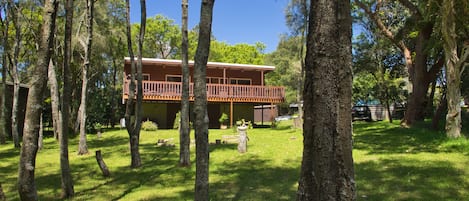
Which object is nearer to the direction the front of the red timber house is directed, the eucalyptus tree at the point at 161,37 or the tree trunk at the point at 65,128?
the tree trunk

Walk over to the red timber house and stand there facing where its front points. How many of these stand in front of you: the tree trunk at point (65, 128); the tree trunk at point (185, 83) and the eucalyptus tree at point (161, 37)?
2

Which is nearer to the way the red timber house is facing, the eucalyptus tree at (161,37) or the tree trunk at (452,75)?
the tree trunk

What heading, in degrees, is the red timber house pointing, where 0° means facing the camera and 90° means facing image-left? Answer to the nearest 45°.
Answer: approximately 0°

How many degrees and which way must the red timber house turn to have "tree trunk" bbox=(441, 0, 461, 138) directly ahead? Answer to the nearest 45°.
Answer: approximately 45° to its left

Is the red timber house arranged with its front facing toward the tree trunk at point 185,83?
yes

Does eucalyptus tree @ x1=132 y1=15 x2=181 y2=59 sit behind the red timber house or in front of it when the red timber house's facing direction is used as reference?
behind

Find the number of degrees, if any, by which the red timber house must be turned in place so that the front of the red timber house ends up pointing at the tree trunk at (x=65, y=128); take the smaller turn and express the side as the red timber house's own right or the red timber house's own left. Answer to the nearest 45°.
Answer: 0° — it already faces it
